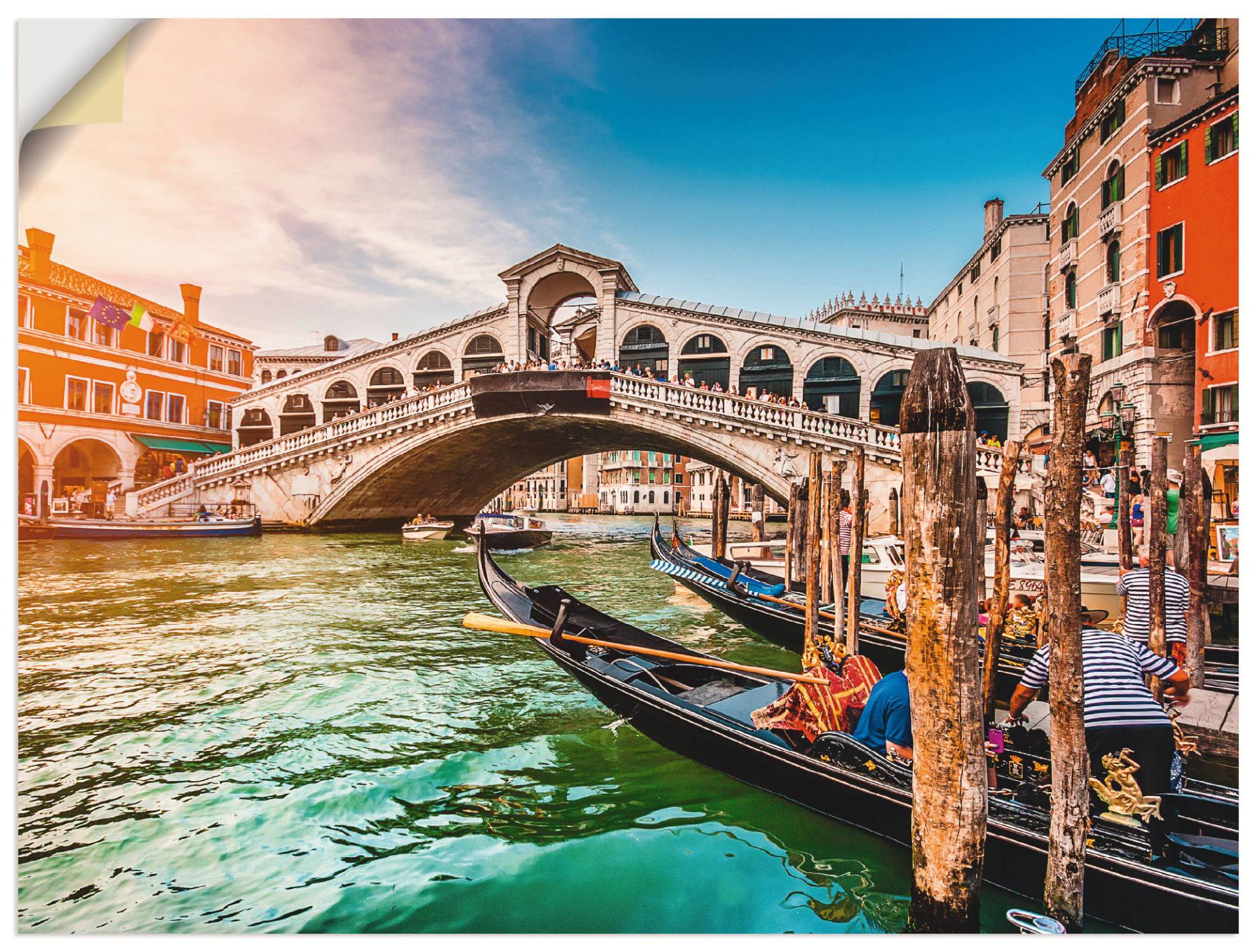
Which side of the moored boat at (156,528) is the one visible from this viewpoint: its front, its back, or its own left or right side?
left

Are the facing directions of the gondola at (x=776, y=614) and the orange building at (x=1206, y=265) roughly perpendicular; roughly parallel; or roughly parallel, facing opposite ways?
roughly perpendicular

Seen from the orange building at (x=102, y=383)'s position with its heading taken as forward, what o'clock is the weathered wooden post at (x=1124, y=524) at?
The weathered wooden post is roughly at 12 o'clock from the orange building.

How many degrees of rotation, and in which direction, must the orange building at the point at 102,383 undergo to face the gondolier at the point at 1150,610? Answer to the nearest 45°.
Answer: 0° — it already faces them

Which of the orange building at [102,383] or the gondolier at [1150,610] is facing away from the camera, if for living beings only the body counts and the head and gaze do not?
the gondolier

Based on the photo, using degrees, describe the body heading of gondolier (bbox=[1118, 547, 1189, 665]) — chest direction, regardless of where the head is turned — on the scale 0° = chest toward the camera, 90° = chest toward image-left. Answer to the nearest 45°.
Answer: approximately 180°

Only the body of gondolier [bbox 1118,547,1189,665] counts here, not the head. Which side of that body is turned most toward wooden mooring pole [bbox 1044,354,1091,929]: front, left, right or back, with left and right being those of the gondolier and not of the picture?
back

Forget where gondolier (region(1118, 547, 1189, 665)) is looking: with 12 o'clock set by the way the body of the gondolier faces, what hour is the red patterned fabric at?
The red patterned fabric is roughly at 7 o'clock from the gondolier.
